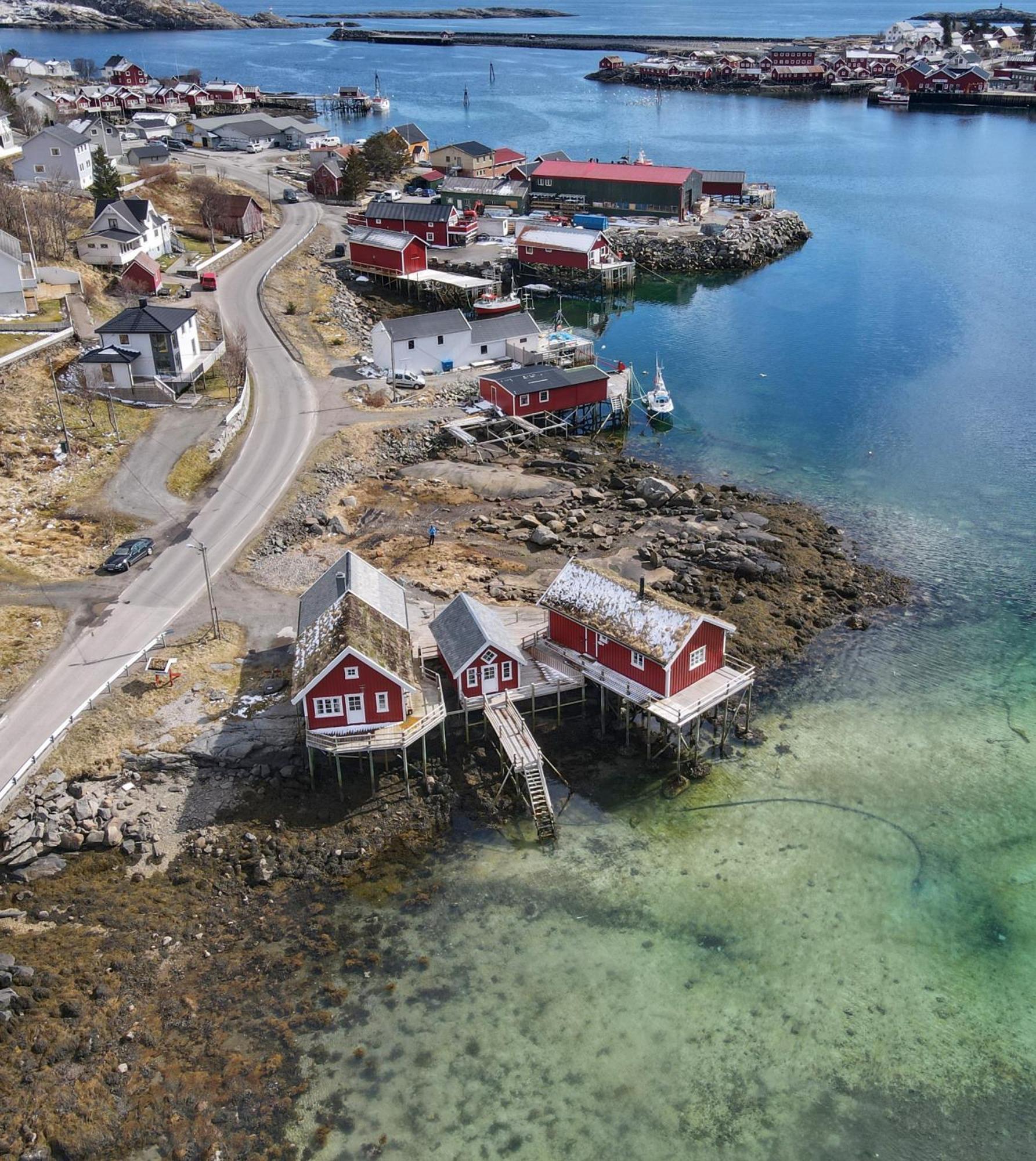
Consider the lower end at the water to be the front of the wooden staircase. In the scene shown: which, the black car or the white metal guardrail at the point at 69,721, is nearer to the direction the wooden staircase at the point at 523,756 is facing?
the white metal guardrail

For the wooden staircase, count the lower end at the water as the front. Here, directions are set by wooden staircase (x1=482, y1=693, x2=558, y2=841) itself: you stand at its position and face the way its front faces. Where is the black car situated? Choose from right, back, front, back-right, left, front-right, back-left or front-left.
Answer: back-right

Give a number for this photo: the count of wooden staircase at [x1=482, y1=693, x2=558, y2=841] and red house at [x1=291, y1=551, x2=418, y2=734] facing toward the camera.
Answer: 2

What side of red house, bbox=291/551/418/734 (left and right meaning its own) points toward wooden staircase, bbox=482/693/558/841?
left

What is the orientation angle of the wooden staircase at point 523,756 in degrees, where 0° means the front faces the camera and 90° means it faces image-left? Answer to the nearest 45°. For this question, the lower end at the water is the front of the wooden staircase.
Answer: approximately 0°

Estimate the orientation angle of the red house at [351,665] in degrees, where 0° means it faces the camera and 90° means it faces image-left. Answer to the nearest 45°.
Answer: approximately 0°
